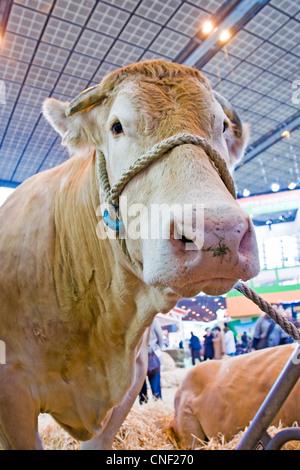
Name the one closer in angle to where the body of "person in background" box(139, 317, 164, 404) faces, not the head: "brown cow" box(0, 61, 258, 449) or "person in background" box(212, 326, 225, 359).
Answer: the brown cow

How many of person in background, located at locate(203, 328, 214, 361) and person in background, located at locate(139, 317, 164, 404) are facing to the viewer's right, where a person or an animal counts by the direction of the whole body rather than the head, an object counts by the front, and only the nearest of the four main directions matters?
0

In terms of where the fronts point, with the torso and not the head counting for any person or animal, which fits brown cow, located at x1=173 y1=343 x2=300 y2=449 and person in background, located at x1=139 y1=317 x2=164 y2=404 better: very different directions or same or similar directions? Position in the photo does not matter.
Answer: very different directions

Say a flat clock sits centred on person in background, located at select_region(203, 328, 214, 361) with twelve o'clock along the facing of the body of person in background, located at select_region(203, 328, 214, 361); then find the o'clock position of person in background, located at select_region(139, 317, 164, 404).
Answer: person in background, located at select_region(139, 317, 164, 404) is roughly at 1 o'clock from person in background, located at select_region(203, 328, 214, 361).

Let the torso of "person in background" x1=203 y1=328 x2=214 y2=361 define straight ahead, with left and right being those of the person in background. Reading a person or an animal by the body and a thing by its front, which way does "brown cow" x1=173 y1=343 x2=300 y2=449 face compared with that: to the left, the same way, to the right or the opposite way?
to the left

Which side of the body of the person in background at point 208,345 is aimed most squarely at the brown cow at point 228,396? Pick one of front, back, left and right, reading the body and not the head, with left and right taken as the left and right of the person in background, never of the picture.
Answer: front

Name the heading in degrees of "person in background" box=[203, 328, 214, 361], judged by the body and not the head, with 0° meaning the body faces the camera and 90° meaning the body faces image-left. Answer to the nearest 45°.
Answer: approximately 0°
